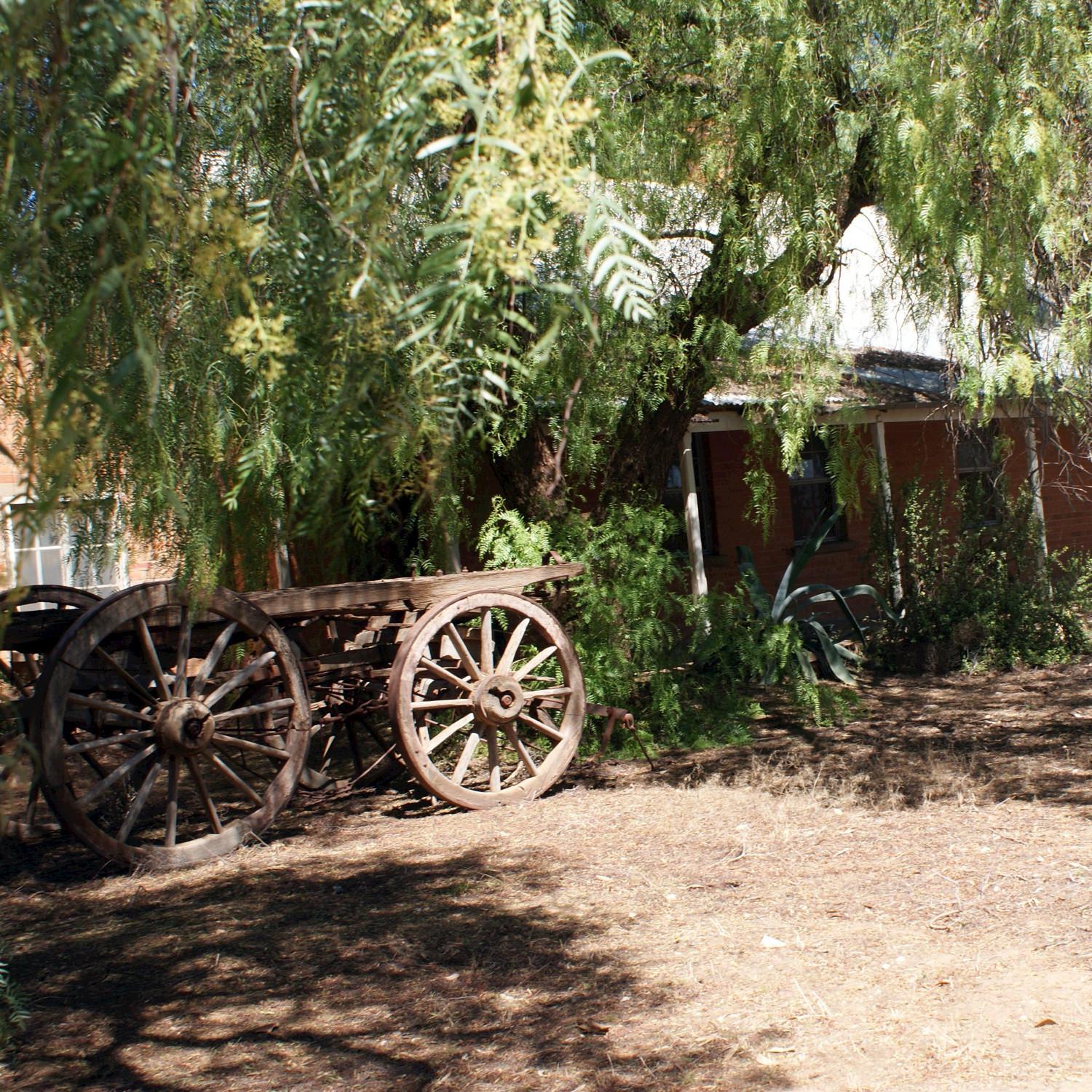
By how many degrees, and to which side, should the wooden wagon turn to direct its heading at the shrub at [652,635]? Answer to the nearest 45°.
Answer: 0° — it already faces it

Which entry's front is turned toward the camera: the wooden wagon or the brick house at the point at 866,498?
the brick house

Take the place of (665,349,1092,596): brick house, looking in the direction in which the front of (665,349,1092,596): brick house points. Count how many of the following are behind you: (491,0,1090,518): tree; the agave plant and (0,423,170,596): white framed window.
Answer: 0

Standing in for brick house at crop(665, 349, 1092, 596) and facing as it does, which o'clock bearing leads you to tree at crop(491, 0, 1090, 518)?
The tree is roughly at 12 o'clock from the brick house.

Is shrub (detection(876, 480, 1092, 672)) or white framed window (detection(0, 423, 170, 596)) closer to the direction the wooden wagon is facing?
the shrub

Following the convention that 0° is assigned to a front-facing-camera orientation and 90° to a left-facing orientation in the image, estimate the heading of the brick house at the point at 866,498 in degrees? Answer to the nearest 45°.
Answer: approximately 0°

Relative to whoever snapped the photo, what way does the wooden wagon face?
facing away from the viewer and to the right of the viewer

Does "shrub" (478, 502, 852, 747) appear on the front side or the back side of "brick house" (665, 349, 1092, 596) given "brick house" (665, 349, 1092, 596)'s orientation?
on the front side

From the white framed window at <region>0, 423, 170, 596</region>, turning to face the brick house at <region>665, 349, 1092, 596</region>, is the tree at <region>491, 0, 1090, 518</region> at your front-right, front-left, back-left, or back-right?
front-right

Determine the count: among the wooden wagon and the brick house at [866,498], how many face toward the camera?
1

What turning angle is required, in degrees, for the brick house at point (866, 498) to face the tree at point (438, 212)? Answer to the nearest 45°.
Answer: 0° — it already faces it

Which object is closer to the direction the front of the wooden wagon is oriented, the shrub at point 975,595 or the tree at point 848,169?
the shrub
